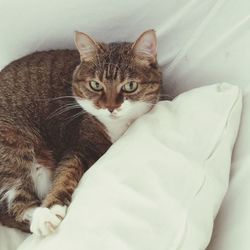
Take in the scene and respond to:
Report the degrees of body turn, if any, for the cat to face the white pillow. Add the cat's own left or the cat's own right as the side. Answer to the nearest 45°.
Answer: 0° — it already faces it

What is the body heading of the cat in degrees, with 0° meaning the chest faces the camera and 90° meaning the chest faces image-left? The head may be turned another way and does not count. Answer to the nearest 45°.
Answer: approximately 315°
